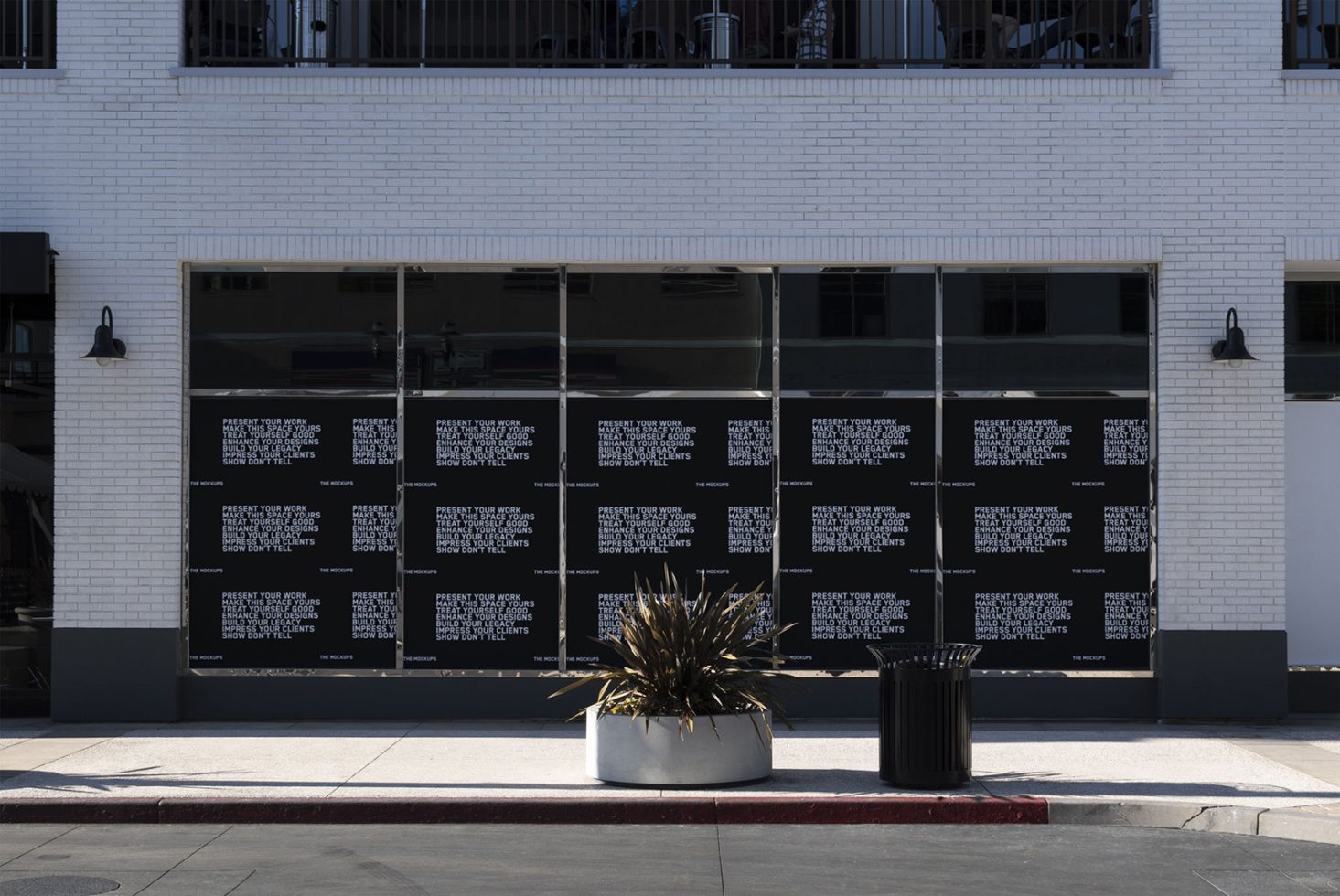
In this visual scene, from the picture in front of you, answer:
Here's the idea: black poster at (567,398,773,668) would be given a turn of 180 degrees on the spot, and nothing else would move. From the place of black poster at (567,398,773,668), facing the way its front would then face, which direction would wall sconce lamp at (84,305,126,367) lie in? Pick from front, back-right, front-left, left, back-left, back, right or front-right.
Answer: left

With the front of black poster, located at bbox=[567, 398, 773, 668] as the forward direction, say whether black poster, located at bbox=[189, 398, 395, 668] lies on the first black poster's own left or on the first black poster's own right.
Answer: on the first black poster's own right

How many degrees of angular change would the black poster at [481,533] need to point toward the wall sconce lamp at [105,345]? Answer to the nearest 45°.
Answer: approximately 90° to its right

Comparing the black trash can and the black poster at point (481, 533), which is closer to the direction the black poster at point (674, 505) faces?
the black trash can

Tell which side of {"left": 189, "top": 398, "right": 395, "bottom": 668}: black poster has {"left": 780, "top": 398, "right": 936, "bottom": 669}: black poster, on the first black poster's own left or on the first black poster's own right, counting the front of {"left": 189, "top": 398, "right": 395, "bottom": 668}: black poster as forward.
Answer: on the first black poster's own left

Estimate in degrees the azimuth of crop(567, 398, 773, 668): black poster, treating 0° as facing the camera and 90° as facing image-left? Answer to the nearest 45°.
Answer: approximately 0°

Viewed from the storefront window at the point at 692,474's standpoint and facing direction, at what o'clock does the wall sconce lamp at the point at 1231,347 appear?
The wall sconce lamp is roughly at 9 o'clock from the storefront window.

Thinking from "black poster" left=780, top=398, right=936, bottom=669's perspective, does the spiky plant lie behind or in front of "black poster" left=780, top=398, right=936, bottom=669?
in front

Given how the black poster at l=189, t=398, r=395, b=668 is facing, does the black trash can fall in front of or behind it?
in front

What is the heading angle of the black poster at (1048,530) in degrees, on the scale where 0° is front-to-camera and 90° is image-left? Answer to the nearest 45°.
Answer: approximately 0°

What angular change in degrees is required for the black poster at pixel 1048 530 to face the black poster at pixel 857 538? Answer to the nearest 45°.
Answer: approximately 90° to its right
